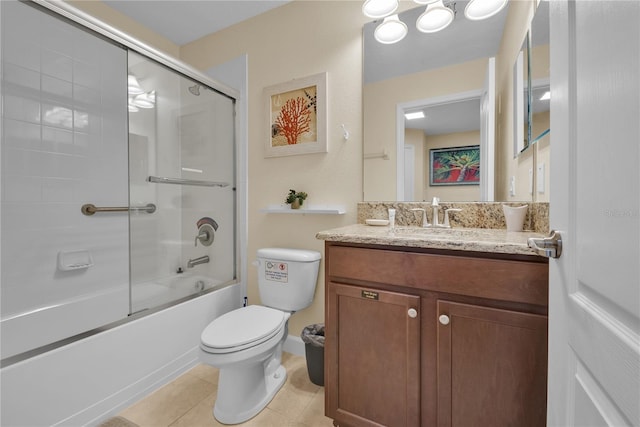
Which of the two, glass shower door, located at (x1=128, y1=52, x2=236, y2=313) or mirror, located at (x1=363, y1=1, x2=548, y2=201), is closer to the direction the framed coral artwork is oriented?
the glass shower door

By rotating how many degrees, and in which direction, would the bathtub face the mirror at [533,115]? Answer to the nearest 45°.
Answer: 0° — it already faces it

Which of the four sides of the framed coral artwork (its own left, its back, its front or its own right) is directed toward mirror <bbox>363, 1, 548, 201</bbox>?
left

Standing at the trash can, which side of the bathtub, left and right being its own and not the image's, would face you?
front

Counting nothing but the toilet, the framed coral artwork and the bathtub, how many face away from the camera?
0

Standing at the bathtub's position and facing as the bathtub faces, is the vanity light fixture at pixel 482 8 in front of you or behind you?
in front

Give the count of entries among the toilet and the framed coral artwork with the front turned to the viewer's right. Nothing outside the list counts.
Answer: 0

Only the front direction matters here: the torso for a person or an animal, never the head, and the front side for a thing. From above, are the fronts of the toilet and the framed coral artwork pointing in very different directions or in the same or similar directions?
same or similar directions

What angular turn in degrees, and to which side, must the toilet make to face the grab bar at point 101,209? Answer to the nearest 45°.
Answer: approximately 90° to its right

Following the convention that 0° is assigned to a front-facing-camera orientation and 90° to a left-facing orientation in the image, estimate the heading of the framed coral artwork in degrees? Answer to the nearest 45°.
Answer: approximately 45°
